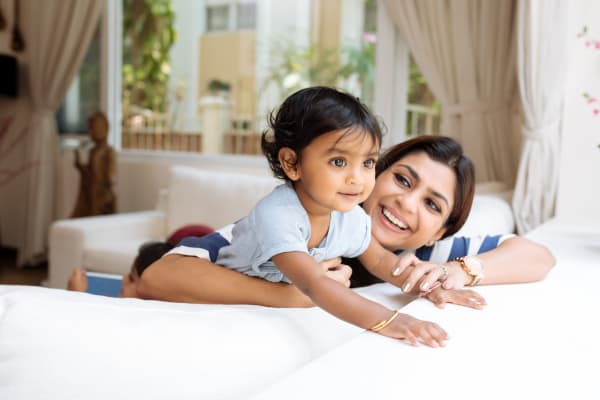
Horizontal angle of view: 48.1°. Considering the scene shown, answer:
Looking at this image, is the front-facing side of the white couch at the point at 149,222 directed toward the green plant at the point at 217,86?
no

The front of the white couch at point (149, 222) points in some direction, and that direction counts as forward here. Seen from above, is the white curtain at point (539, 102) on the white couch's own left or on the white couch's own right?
on the white couch's own left

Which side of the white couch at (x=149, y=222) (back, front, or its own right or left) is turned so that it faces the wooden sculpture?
right

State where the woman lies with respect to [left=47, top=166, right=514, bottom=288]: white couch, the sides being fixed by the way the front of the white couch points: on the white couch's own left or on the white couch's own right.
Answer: on the white couch's own left

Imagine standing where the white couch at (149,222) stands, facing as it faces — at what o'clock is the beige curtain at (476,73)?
The beige curtain is roughly at 8 o'clock from the white couch.

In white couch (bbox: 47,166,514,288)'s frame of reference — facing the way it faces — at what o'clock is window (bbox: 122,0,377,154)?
The window is roughly at 5 o'clock from the white couch.

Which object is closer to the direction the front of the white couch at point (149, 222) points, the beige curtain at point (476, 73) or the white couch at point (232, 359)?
the white couch

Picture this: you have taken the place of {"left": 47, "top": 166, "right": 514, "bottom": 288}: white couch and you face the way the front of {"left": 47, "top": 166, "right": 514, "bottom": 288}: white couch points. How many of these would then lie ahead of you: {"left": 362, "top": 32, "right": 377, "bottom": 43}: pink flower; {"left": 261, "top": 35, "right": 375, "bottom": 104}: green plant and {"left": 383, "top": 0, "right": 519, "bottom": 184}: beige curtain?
0

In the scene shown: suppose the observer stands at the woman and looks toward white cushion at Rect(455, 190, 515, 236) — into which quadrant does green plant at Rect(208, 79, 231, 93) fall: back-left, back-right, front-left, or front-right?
front-left

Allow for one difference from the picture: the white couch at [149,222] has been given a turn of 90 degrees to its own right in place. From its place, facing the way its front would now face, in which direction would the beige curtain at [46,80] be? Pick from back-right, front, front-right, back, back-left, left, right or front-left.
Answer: front

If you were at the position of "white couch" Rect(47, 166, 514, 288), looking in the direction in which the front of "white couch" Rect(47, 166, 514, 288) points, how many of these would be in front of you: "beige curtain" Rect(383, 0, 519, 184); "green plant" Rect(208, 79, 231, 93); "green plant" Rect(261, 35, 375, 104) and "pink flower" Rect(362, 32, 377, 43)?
0

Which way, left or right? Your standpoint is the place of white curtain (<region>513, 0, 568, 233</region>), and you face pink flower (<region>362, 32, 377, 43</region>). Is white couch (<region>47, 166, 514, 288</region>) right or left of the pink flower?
left

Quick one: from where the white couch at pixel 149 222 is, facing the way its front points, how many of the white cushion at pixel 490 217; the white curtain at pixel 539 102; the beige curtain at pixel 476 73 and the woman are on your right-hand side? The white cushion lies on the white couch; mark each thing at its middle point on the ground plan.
0

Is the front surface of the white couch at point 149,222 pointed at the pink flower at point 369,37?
no

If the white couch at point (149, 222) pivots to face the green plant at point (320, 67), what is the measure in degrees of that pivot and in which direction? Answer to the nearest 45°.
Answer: approximately 180°

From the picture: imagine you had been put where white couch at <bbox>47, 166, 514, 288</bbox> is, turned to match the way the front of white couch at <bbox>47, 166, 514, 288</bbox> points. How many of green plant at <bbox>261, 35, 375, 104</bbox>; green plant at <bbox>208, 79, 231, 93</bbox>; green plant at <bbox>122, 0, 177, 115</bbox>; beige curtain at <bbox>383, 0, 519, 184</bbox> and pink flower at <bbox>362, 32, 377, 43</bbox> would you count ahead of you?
0
